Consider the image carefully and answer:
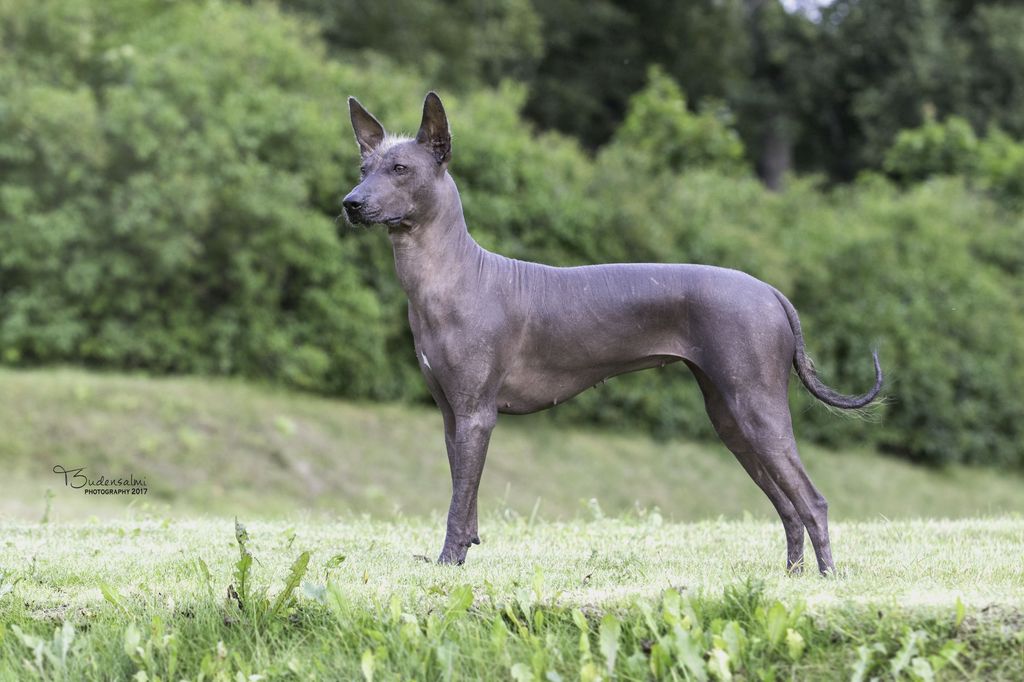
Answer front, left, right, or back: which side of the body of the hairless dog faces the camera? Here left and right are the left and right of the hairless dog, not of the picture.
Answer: left
